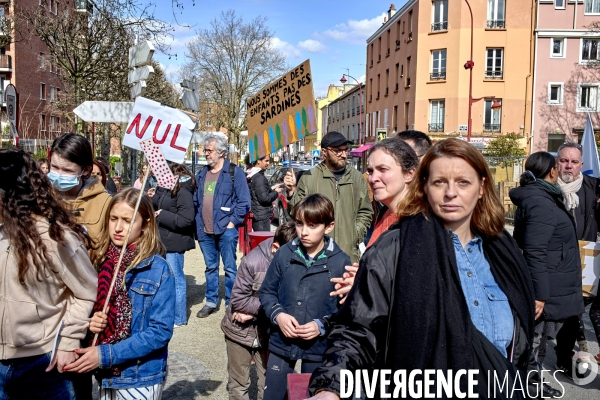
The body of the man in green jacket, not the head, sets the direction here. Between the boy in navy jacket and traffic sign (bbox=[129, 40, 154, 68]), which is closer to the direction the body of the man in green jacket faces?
the boy in navy jacket

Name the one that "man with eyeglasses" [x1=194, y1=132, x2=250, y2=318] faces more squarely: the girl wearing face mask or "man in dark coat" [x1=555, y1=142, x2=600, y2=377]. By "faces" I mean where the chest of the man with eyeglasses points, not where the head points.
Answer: the girl wearing face mask

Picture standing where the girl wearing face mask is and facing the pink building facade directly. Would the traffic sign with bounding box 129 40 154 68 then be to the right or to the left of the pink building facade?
left

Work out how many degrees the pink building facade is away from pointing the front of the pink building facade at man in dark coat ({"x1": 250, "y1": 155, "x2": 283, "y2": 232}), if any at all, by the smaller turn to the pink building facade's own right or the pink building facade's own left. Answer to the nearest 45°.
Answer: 0° — it already faces them

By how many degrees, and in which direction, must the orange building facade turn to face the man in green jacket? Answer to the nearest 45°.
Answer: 0° — it already faces them
